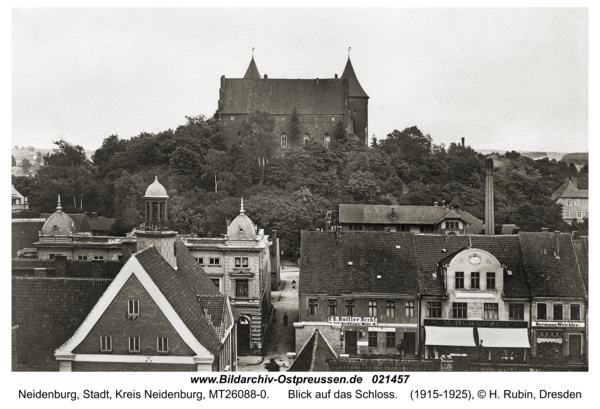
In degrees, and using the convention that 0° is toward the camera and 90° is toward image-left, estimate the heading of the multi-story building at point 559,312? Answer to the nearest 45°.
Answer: approximately 0°
